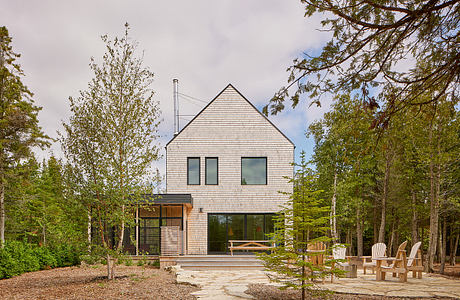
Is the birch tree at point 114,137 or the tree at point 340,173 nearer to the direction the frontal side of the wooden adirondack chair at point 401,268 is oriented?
the birch tree

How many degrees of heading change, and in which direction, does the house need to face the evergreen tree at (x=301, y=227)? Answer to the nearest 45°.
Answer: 0° — it already faces it

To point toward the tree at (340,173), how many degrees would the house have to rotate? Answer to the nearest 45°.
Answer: approximately 135° to its left

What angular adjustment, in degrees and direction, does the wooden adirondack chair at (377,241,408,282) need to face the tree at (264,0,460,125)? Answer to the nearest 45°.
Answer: approximately 90° to its left

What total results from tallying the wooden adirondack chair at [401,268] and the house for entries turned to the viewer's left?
1

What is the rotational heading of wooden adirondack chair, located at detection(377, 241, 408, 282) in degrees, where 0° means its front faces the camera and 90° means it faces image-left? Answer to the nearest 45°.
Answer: approximately 90°

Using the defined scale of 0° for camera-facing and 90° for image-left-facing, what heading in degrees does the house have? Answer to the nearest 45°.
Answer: approximately 0°

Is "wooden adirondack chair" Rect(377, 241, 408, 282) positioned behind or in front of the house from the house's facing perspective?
in front
